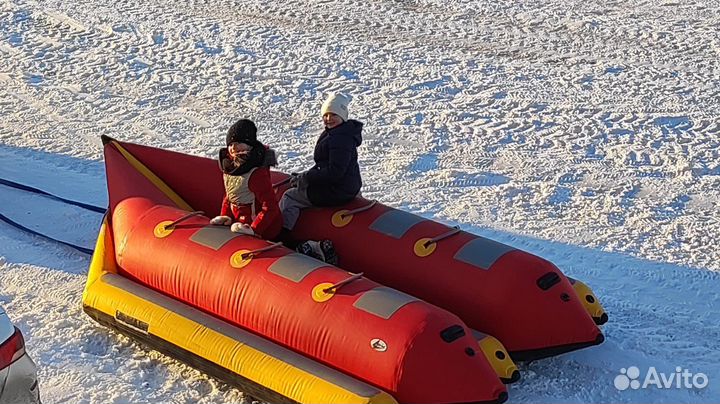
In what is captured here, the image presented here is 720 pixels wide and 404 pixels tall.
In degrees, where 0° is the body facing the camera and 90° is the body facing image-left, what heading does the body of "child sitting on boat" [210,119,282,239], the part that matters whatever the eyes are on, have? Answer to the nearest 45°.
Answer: approximately 45°

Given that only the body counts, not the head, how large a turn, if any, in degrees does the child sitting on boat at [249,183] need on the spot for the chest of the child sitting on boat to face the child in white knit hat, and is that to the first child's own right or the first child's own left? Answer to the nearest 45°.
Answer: approximately 135° to the first child's own left

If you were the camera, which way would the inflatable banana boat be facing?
facing away from the viewer and to the left of the viewer
